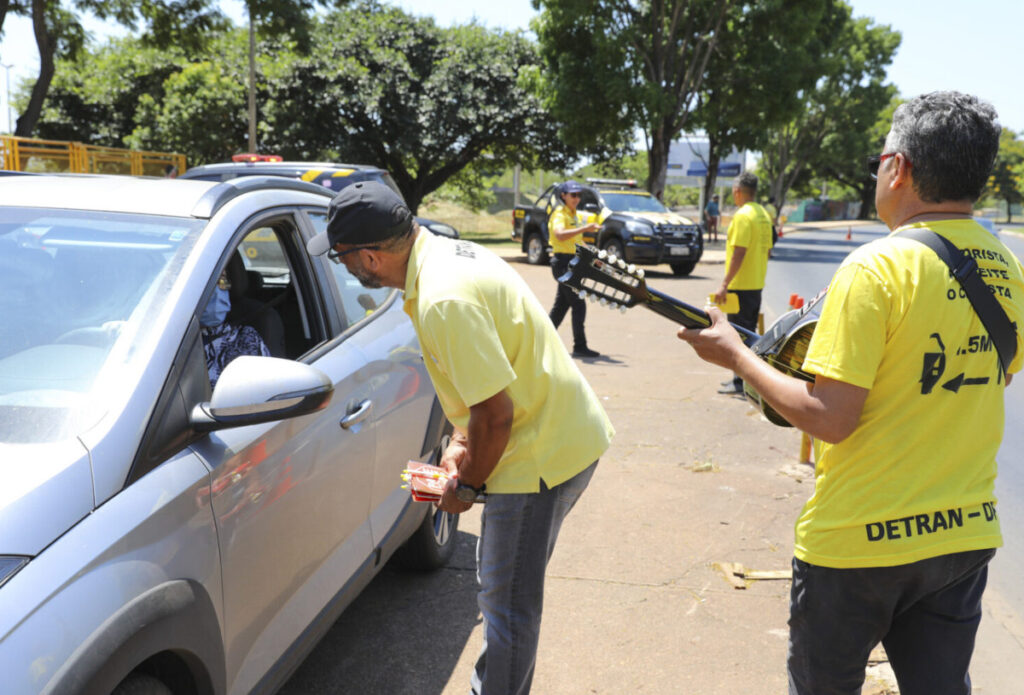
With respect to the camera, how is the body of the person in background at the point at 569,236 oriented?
to the viewer's right

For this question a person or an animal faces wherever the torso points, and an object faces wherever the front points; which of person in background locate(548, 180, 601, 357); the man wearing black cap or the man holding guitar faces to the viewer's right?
the person in background

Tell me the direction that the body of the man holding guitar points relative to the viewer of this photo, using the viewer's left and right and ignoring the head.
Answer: facing away from the viewer and to the left of the viewer

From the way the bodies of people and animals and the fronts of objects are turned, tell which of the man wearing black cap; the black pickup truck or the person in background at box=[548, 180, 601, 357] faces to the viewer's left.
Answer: the man wearing black cap

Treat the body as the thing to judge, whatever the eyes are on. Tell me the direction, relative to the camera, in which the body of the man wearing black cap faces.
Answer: to the viewer's left

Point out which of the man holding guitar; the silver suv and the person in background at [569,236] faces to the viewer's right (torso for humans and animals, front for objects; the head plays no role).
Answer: the person in background

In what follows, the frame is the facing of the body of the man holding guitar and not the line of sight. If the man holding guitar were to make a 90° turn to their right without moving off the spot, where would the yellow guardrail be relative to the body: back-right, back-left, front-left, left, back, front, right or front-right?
left

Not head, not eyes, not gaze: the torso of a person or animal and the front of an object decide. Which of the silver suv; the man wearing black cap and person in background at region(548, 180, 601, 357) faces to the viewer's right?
the person in background

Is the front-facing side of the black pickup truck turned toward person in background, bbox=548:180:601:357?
no

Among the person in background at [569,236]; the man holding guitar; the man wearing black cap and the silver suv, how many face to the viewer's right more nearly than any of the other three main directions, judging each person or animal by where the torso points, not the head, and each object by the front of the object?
1

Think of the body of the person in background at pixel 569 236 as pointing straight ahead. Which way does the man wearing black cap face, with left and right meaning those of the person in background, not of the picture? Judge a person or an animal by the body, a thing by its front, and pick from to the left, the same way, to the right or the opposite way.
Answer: the opposite way

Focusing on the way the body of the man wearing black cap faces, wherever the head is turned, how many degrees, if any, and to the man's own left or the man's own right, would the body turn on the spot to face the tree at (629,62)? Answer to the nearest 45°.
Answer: approximately 90° to the man's own right

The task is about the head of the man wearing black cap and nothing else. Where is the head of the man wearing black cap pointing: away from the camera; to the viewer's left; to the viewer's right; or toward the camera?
to the viewer's left

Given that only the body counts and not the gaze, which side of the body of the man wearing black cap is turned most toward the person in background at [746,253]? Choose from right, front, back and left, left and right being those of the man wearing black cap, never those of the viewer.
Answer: right

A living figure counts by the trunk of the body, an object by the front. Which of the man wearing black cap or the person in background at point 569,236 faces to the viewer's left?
the man wearing black cap

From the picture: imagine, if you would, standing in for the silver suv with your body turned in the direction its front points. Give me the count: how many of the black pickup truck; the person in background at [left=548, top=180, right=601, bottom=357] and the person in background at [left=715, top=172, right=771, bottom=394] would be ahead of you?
0

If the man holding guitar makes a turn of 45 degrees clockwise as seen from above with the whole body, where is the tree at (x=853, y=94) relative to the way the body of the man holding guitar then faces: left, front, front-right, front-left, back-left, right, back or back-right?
front

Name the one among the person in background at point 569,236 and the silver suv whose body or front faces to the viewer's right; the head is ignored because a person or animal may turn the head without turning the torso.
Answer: the person in background

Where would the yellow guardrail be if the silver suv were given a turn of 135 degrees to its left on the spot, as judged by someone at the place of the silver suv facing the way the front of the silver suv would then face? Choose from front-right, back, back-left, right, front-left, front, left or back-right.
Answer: left
